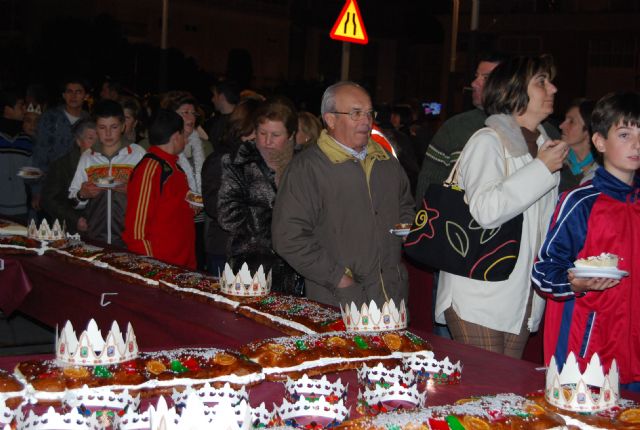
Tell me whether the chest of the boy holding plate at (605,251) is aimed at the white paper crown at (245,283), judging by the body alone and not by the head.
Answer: no

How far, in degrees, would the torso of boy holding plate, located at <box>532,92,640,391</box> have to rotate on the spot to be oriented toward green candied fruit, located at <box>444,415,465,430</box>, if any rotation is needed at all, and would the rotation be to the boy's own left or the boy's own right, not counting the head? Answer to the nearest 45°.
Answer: approximately 45° to the boy's own right

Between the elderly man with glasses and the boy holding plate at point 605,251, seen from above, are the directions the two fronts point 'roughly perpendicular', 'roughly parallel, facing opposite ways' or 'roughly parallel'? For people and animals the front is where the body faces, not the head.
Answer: roughly parallel

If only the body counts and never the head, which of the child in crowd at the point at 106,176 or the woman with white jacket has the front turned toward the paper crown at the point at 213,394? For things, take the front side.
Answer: the child in crowd

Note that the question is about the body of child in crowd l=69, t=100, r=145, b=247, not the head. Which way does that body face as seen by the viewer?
toward the camera

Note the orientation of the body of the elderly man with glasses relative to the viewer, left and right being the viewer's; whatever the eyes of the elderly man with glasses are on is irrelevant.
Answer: facing the viewer and to the right of the viewer

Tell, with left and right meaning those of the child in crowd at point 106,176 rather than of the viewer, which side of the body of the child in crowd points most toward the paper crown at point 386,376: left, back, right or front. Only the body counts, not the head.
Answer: front

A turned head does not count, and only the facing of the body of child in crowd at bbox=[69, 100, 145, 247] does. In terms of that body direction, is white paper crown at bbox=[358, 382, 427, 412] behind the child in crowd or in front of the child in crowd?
in front

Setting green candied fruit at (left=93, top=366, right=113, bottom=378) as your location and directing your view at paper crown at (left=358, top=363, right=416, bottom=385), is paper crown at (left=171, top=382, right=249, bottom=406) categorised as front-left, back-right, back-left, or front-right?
front-right

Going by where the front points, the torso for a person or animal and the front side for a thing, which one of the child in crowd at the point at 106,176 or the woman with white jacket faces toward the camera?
the child in crowd

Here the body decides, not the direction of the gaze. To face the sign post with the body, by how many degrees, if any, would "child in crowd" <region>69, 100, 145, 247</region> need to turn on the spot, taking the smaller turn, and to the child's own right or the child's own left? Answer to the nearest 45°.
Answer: approximately 135° to the child's own left

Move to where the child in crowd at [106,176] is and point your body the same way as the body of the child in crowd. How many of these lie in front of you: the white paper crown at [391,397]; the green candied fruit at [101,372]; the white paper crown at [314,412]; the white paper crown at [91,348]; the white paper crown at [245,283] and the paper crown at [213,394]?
6
